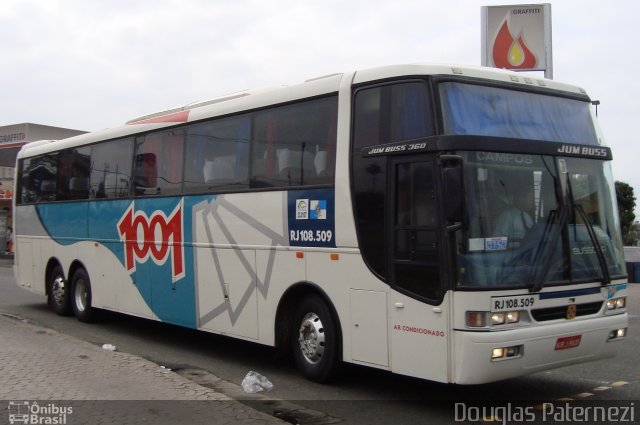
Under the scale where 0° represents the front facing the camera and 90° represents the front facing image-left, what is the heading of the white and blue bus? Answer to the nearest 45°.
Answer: approximately 315°
